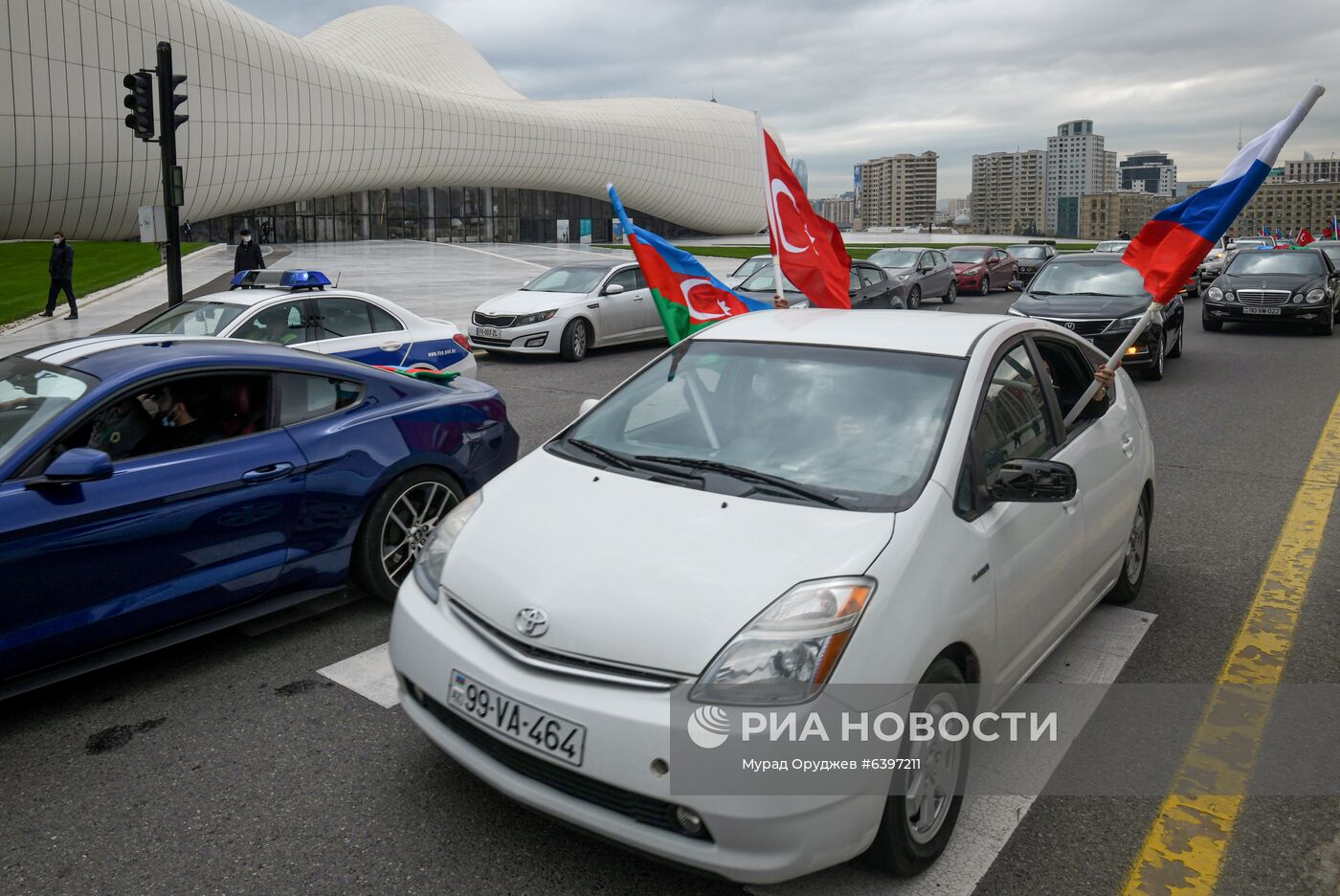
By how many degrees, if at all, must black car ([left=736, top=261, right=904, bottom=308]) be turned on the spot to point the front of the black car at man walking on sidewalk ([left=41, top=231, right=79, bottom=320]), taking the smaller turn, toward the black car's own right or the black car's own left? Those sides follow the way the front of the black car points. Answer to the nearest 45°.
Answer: approximately 45° to the black car's own right

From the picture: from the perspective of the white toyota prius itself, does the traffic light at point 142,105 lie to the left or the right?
on its right

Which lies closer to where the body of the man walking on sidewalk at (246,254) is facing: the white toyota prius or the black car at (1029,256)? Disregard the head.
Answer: the white toyota prius

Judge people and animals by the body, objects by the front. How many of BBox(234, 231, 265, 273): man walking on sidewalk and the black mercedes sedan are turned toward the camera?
2

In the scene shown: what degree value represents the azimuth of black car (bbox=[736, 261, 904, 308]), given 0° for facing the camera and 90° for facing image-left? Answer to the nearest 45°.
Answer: approximately 45°
